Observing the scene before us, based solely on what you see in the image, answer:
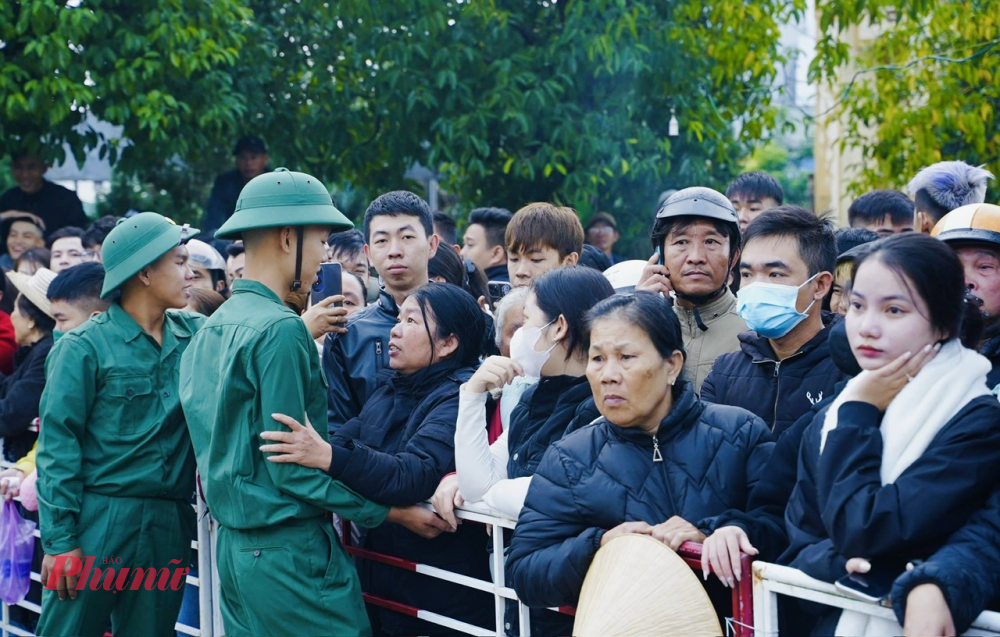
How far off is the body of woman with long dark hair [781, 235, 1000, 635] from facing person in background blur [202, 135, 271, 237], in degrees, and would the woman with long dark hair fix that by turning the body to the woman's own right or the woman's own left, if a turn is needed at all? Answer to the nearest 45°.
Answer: approximately 90° to the woman's own right

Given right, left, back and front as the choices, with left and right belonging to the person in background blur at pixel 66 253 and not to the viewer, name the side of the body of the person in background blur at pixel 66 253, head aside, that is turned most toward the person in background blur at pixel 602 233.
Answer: left

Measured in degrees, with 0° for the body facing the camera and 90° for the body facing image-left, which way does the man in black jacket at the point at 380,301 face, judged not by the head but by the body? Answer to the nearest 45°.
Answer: approximately 0°

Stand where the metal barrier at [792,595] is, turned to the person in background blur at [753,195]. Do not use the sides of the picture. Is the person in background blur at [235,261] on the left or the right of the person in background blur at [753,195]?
left

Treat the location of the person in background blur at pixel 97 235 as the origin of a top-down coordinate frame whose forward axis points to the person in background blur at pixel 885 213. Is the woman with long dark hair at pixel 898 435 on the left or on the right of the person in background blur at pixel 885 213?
right

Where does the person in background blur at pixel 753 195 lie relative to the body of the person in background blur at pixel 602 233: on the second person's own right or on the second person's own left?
on the second person's own left

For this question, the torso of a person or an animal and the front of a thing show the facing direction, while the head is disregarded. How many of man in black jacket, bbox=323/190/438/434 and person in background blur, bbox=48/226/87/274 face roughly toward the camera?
2

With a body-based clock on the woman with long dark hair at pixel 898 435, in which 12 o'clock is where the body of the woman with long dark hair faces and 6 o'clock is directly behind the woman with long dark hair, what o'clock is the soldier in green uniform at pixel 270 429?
The soldier in green uniform is roughly at 2 o'clock from the woman with long dark hair.
